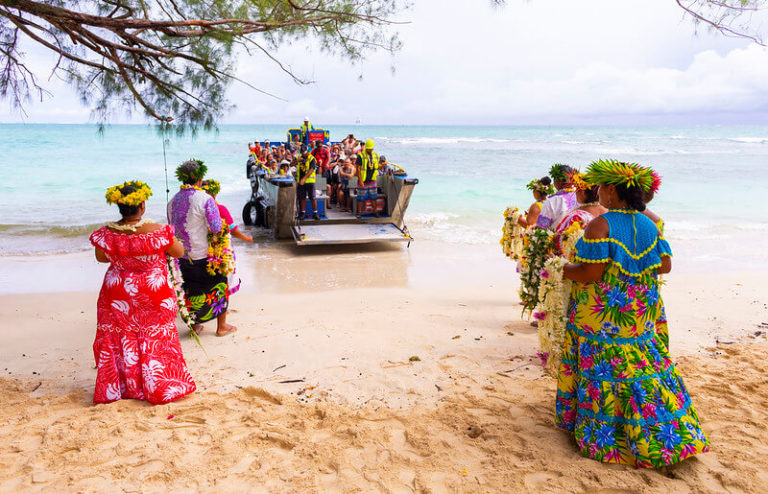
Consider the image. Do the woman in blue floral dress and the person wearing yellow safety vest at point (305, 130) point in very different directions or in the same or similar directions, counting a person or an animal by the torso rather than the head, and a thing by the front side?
very different directions

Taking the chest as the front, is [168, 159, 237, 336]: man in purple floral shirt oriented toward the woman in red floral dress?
no

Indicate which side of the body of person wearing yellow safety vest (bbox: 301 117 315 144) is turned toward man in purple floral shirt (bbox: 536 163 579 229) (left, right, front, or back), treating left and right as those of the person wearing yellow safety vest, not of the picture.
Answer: front

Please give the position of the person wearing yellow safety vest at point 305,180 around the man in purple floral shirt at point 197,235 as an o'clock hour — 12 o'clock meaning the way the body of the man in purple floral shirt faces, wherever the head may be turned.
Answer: The person wearing yellow safety vest is roughly at 11 o'clock from the man in purple floral shirt.

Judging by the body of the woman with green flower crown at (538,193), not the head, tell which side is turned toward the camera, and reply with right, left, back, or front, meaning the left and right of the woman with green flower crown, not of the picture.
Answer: left

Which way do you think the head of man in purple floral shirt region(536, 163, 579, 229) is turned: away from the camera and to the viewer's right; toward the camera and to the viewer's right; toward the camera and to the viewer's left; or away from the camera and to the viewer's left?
away from the camera and to the viewer's left

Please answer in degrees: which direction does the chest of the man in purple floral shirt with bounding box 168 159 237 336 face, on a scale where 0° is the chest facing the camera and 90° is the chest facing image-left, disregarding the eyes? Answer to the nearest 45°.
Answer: approximately 225°

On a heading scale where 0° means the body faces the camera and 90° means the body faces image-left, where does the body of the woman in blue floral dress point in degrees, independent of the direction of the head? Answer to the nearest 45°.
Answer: approximately 135°

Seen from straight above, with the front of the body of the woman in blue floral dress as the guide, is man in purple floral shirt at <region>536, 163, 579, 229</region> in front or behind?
in front

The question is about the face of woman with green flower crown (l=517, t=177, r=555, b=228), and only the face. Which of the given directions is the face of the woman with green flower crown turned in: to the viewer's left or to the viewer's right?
to the viewer's left

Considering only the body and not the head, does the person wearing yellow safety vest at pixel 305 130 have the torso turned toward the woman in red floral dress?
yes

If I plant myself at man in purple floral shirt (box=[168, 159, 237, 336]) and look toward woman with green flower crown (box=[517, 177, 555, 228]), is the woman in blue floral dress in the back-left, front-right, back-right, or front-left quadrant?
front-right

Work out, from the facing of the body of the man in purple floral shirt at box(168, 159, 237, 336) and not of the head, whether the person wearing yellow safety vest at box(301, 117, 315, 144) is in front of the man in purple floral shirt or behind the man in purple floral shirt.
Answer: in front

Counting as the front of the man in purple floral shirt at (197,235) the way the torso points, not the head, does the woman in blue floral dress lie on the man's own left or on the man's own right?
on the man's own right
